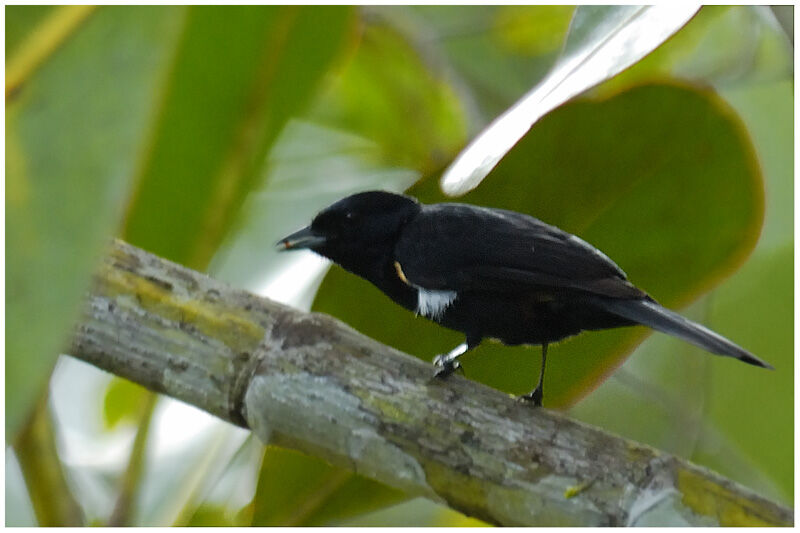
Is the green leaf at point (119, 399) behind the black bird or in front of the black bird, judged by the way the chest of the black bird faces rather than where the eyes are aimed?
in front

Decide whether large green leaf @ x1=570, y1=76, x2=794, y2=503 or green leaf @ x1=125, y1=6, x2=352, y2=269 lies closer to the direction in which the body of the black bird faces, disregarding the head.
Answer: the green leaf @ x1=125, y1=6, x2=352, y2=269

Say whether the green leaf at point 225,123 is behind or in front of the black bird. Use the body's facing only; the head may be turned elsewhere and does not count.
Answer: in front

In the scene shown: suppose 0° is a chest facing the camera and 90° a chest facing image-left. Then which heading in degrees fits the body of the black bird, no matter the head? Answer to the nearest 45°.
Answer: approximately 90°

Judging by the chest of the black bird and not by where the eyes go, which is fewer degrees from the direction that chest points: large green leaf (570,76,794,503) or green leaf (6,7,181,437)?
the green leaf (6,7,181,437)

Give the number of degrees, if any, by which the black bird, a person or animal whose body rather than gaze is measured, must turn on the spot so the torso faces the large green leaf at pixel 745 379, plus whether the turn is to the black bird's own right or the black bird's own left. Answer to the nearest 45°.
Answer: approximately 135° to the black bird's own right
